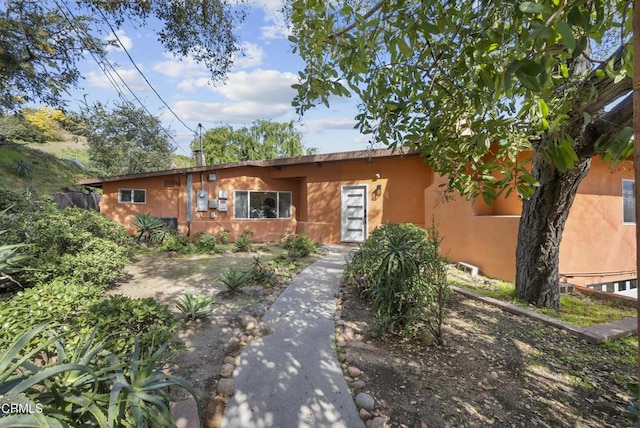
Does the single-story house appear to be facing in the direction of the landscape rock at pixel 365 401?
yes

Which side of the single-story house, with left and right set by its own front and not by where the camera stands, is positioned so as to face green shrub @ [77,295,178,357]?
front

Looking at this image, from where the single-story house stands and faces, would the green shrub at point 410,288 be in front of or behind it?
in front

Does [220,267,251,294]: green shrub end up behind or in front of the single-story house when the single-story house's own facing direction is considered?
in front

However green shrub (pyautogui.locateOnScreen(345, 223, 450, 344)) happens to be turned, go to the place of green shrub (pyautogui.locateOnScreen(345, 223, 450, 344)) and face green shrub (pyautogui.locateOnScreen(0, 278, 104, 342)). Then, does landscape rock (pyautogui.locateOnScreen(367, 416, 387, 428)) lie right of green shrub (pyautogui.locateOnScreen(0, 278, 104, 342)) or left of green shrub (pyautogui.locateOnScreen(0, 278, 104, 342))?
left

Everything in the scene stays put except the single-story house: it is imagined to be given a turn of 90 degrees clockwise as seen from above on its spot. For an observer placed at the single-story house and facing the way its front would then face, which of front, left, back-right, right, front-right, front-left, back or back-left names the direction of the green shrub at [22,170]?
front

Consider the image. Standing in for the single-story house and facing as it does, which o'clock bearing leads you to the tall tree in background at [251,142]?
The tall tree in background is roughly at 5 o'clock from the single-story house.

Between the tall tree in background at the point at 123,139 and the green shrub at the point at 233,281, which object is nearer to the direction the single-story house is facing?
the green shrub

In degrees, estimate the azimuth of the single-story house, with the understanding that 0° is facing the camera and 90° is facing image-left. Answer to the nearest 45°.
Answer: approximately 0°

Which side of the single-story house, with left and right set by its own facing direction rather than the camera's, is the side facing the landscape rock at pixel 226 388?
front

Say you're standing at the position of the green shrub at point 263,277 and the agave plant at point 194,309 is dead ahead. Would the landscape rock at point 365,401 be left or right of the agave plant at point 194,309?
left

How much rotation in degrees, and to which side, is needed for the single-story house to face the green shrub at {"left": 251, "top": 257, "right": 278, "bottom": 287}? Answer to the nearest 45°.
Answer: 0° — it already faces it

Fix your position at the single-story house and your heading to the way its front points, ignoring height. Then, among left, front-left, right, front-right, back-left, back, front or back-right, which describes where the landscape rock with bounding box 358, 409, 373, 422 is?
front
